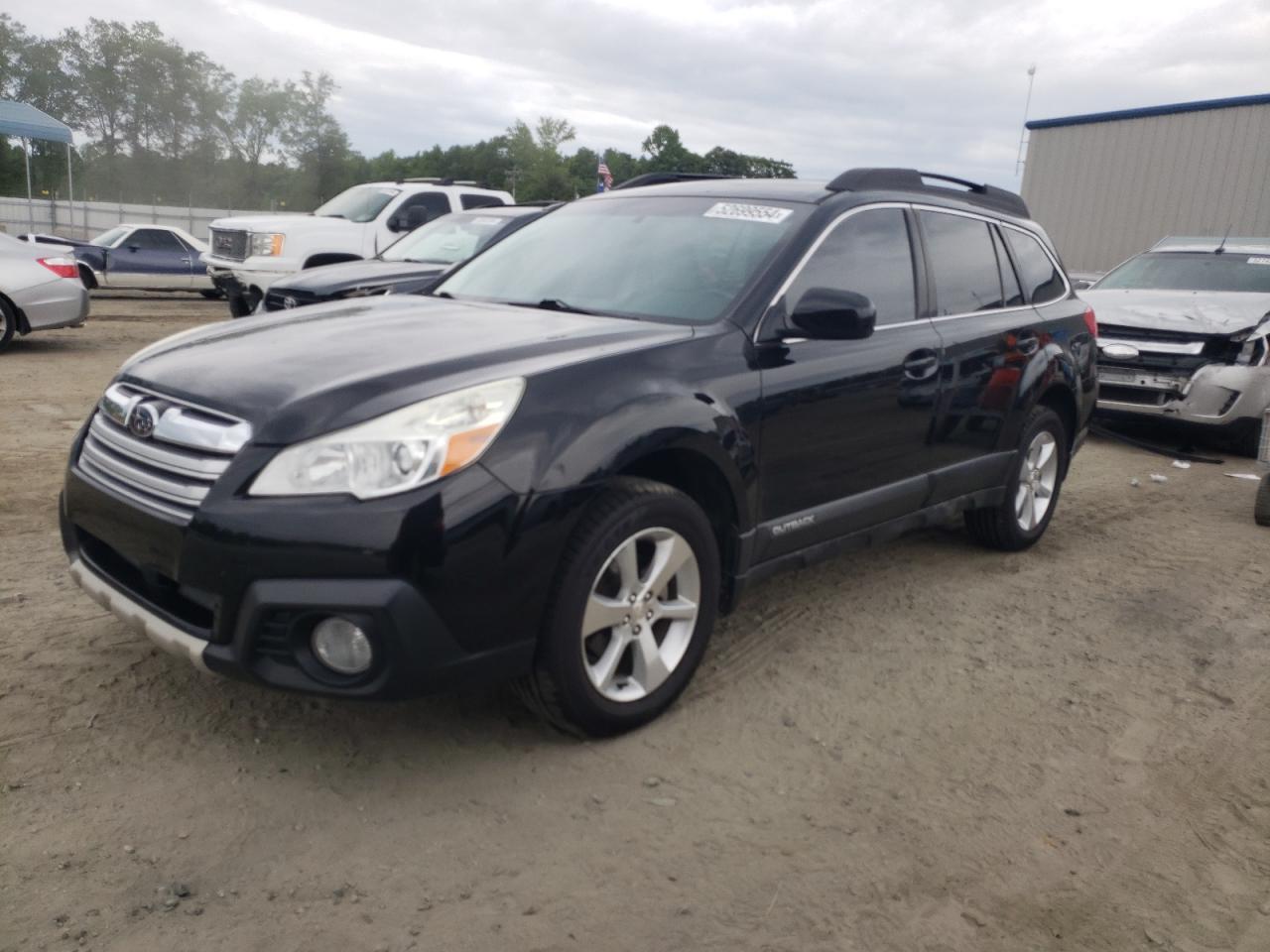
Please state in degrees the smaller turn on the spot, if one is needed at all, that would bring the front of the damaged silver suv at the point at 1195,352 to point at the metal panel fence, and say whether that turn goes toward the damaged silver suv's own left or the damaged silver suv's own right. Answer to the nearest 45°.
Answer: approximately 90° to the damaged silver suv's own right

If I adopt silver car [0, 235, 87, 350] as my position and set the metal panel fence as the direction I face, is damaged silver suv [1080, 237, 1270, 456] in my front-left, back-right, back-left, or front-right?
back-right

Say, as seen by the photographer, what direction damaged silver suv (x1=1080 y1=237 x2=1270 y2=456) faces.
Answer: facing the viewer and to the left of the viewer

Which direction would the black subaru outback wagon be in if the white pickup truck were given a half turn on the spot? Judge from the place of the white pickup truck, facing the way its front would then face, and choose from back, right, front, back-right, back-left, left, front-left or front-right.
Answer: back-right

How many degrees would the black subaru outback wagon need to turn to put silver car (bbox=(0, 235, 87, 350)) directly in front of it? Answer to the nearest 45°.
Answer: approximately 90° to its right

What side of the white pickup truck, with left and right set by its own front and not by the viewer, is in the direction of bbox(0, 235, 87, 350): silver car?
front

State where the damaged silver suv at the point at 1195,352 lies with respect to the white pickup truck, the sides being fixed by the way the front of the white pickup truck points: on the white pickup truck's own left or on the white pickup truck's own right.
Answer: on the white pickup truck's own left

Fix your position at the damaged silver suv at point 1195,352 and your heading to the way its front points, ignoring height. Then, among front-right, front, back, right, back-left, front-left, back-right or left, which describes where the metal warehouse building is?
back-right

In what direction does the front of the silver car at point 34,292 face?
to the viewer's left
